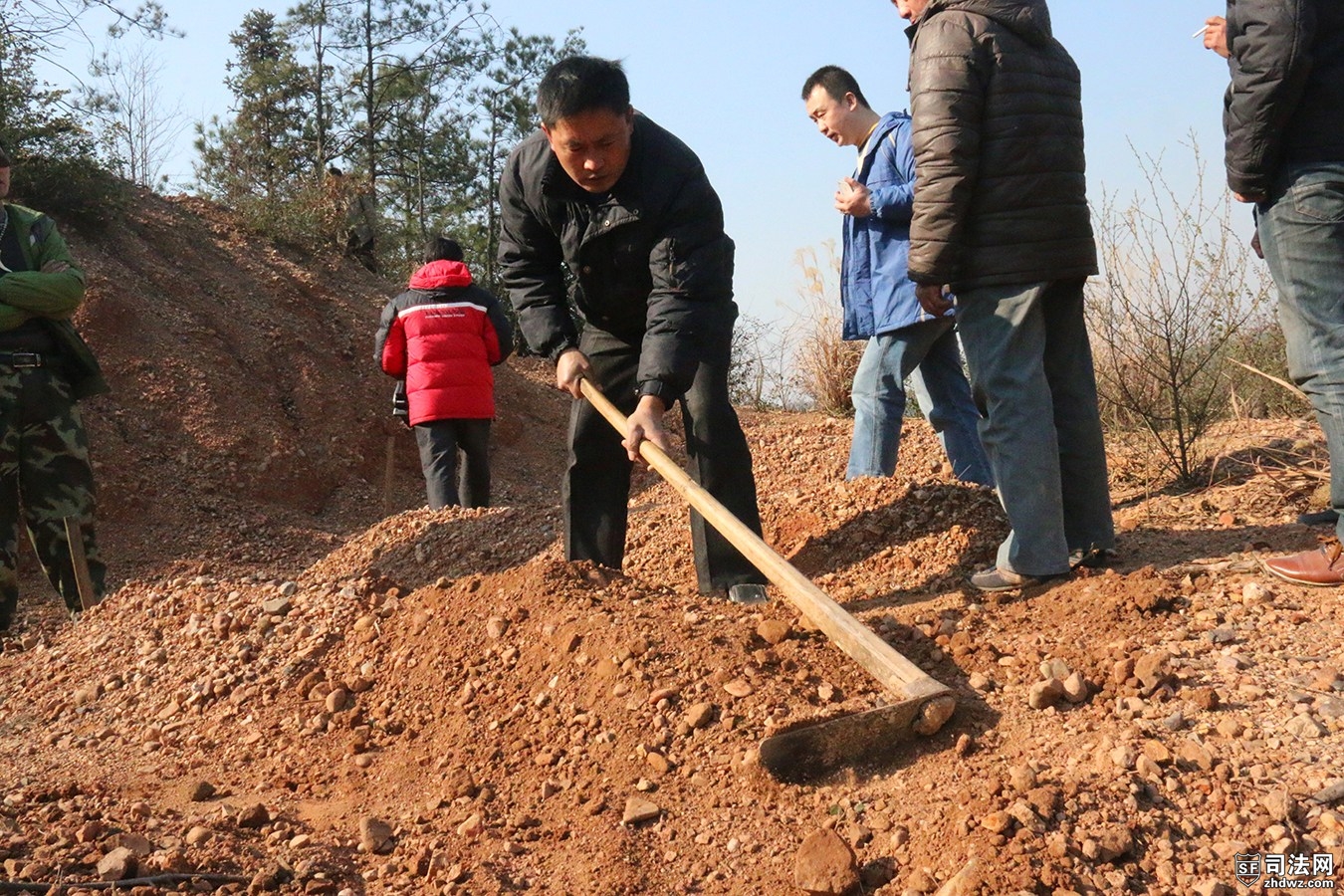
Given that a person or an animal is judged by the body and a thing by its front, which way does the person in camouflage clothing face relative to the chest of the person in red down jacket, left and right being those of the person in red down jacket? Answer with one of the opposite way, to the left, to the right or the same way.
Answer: the opposite way

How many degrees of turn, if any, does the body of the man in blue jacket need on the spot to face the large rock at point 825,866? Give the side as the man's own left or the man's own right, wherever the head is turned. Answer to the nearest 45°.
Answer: approximately 90° to the man's own left

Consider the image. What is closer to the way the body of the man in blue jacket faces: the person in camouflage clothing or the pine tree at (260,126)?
the person in camouflage clothing

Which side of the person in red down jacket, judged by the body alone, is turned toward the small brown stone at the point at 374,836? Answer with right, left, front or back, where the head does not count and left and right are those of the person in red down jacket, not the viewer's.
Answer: back

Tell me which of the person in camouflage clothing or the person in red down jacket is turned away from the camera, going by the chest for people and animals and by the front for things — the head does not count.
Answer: the person in red down jacket

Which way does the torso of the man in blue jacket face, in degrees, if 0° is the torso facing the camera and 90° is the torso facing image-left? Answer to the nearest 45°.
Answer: approximately 90°

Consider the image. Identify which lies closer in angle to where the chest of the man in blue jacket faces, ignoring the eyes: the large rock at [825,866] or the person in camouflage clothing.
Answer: the person in camouflage clothing

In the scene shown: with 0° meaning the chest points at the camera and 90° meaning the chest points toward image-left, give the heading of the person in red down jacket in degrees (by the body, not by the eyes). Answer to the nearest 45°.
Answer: approximately 180°

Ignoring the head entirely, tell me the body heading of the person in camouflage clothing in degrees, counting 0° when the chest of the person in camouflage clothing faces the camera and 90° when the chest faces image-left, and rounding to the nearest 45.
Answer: approximately 0°
